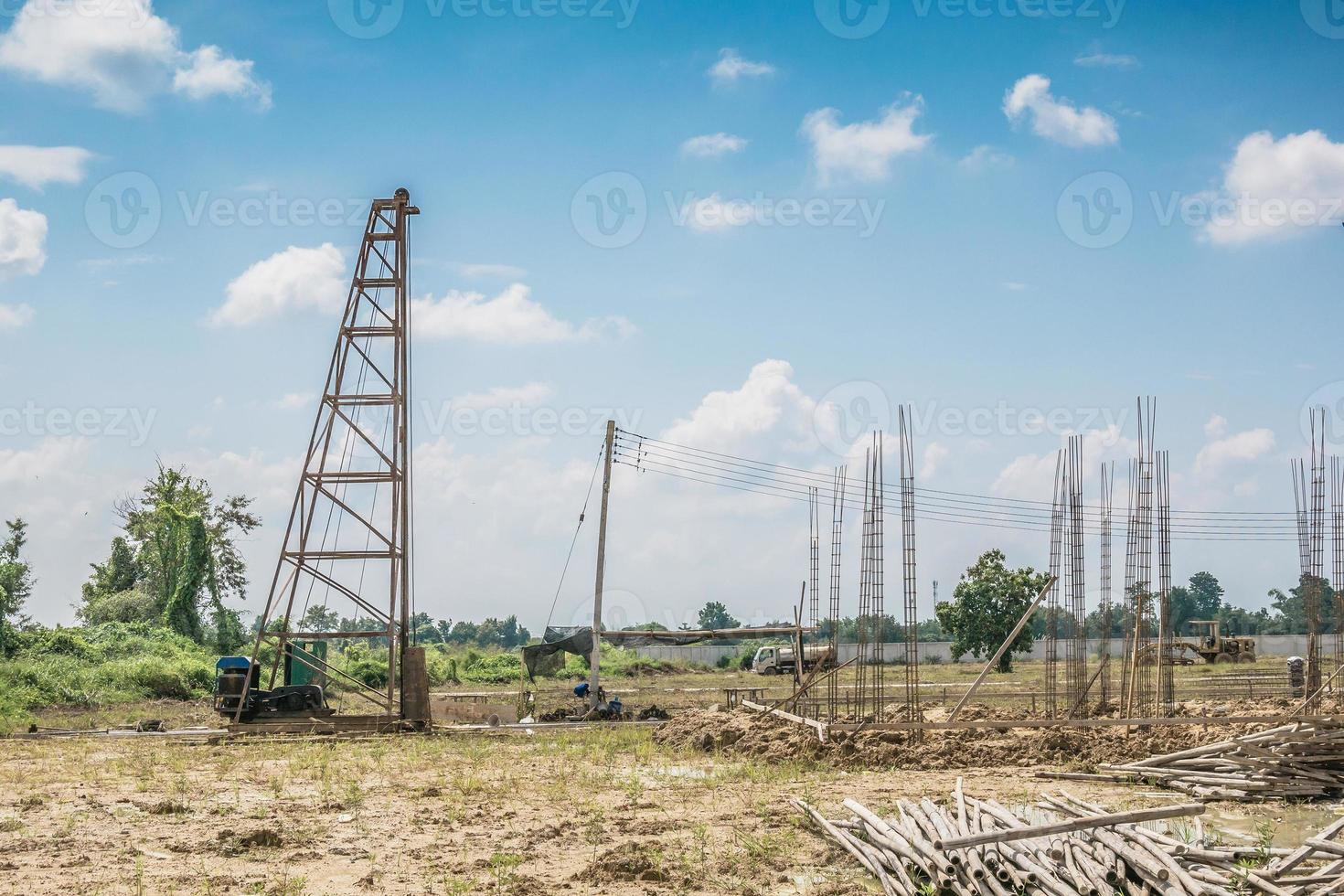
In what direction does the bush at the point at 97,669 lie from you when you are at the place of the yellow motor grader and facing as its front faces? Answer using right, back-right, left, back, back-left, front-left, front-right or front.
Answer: front-left

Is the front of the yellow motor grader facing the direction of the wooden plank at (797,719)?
no

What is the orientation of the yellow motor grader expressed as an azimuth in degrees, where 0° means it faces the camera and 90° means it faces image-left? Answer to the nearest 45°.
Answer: approximately 90°

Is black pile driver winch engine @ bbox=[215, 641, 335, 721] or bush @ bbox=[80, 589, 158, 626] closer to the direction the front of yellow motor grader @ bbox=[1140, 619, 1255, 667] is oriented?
the bush

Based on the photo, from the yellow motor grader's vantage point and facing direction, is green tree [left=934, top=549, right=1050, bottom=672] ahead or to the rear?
ahead

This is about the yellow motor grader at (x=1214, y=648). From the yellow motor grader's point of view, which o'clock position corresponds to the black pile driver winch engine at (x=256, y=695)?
The black pile driver winch engine is roughly at 10 o'clock from the yellow motor grader.

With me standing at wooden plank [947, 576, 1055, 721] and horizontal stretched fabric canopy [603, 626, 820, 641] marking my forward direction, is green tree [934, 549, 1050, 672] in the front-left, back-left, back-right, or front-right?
front-right

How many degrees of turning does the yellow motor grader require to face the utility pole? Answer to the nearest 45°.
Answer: approximately 45° to its left

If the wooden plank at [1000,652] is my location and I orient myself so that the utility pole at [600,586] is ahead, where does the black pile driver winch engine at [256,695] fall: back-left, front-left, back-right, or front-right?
front-left

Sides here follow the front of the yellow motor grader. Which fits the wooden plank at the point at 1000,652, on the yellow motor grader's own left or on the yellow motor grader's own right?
on the yellow motor grader's own left

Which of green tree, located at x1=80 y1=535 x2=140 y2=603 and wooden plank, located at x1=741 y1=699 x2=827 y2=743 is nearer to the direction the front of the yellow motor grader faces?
the green tree

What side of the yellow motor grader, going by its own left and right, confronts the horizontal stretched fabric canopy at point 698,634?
left

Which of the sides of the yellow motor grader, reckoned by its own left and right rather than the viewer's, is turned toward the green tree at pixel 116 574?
front
